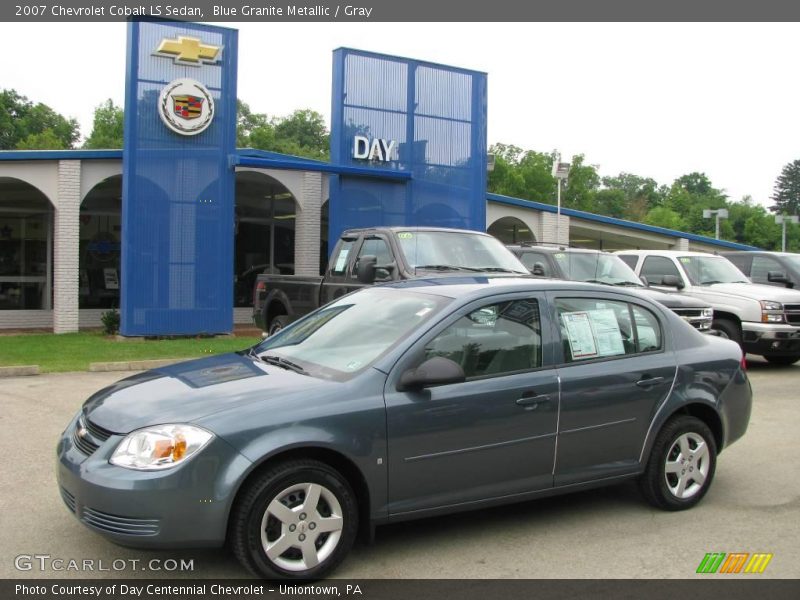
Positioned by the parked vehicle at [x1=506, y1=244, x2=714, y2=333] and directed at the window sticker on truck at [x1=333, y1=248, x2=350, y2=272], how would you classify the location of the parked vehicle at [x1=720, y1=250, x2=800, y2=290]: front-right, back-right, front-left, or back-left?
back-right

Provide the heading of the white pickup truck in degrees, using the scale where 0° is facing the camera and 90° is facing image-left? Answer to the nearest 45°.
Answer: approximately 315°

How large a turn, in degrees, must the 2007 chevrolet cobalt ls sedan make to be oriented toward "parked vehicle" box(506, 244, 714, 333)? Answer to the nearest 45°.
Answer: approximately 135° to its right

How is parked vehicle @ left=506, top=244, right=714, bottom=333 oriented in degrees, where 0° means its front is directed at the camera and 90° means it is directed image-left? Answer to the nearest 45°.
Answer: approximately 315°

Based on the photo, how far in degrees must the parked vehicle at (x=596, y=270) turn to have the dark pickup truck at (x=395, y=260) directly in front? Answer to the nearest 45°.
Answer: approximately 90° to its right

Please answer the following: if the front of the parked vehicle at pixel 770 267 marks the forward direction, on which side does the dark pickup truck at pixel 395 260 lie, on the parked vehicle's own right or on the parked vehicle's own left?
on the parked vehicle's own right

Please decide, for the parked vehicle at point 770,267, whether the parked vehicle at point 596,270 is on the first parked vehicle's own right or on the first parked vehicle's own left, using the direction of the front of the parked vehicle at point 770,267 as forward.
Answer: on the first parked vehicle's own right

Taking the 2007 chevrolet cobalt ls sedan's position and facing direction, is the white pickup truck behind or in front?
behind
